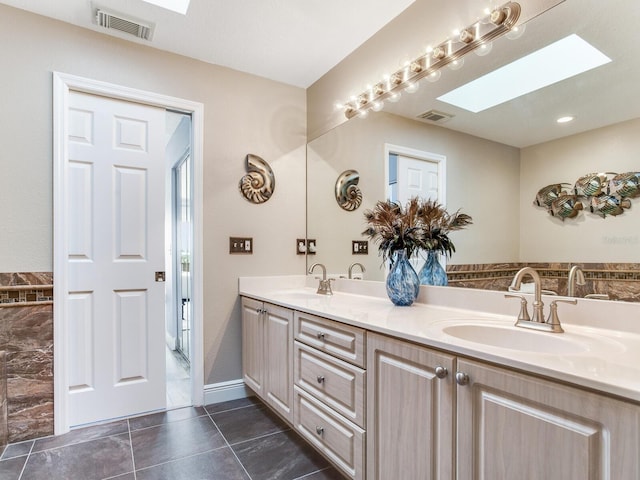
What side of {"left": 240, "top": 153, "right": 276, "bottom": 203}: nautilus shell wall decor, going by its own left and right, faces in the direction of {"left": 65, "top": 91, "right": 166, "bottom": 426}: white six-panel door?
right

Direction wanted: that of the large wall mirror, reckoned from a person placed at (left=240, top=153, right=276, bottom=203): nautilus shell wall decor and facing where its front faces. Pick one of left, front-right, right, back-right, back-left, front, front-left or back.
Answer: front-left

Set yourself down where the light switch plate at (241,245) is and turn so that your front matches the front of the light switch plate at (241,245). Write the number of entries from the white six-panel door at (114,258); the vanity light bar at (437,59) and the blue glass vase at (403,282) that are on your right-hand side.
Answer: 1

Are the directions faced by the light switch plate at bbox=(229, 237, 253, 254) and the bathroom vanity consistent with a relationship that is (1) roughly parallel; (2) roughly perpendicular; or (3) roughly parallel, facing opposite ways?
roughly perpendicular

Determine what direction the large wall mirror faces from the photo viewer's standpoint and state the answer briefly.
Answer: facing the viewer and to the left of the viewer

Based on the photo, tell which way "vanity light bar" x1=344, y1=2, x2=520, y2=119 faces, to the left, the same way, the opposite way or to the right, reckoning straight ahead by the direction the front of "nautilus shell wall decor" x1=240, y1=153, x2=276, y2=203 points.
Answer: to the right

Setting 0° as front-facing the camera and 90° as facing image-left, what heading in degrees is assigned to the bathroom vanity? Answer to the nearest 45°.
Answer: approximately 45°

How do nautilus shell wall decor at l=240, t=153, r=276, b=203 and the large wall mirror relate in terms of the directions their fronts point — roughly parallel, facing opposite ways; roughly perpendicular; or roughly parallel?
roughly perpendicular

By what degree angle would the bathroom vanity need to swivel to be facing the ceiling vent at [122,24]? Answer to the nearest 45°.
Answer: approximately 45° to its right

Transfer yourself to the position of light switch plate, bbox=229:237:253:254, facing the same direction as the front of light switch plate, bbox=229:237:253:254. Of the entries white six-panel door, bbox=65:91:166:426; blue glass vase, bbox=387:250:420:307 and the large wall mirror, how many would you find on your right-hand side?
1

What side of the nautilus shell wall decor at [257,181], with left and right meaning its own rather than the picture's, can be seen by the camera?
front

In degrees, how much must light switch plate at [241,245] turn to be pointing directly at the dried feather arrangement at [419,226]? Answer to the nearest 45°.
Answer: approximately 45° to its left

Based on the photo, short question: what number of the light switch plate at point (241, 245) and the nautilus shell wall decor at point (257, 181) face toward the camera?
2
